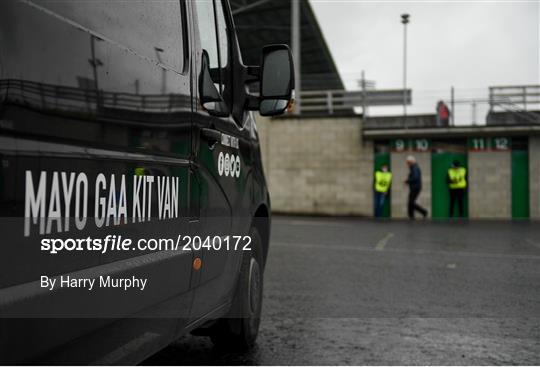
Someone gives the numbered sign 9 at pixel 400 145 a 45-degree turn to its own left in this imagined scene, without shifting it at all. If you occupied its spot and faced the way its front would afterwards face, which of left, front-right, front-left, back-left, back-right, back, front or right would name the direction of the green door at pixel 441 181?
front-left

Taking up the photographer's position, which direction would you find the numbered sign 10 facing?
facing the viewer

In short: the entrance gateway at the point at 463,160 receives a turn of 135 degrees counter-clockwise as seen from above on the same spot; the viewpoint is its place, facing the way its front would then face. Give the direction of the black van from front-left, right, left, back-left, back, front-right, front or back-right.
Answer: back-right

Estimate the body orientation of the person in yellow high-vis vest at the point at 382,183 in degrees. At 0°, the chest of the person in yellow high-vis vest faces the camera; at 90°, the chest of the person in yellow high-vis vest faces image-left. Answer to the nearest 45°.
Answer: approximately 315°

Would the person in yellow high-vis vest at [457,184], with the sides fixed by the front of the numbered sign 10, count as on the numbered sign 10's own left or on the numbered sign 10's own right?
on the numbered sign 10's own left

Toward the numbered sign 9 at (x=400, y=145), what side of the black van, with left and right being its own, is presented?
front

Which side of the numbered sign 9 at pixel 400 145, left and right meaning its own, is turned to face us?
front
